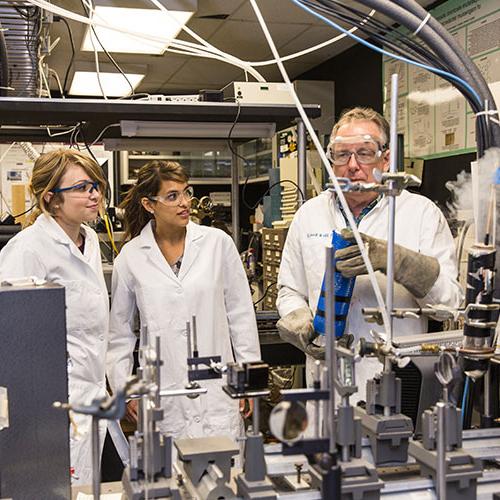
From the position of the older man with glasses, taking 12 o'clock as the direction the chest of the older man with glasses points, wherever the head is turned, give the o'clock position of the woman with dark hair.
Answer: The woman with dark hair is roughly at 4 o'clock from the older man with glasses.

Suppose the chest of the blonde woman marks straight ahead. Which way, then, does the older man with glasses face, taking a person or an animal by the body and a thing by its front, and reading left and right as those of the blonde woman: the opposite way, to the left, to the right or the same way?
to the right

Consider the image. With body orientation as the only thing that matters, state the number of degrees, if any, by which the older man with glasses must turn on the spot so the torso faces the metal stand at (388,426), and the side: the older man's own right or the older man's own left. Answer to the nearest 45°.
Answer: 0° — they already face it

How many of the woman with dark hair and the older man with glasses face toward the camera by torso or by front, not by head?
2

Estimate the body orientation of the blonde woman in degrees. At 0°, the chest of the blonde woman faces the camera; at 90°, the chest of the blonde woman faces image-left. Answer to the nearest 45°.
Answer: approximately 315°

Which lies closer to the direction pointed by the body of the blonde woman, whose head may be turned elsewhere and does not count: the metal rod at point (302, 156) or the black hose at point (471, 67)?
the black hose

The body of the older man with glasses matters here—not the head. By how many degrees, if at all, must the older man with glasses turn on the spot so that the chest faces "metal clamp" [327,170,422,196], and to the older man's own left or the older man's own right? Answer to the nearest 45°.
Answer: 0° — they already face it

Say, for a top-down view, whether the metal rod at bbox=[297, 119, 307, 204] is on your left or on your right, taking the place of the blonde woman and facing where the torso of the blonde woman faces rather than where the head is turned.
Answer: on your left

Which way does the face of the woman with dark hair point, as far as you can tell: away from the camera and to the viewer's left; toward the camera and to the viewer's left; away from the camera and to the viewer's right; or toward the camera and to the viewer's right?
toward the camera and to the viewer's right
